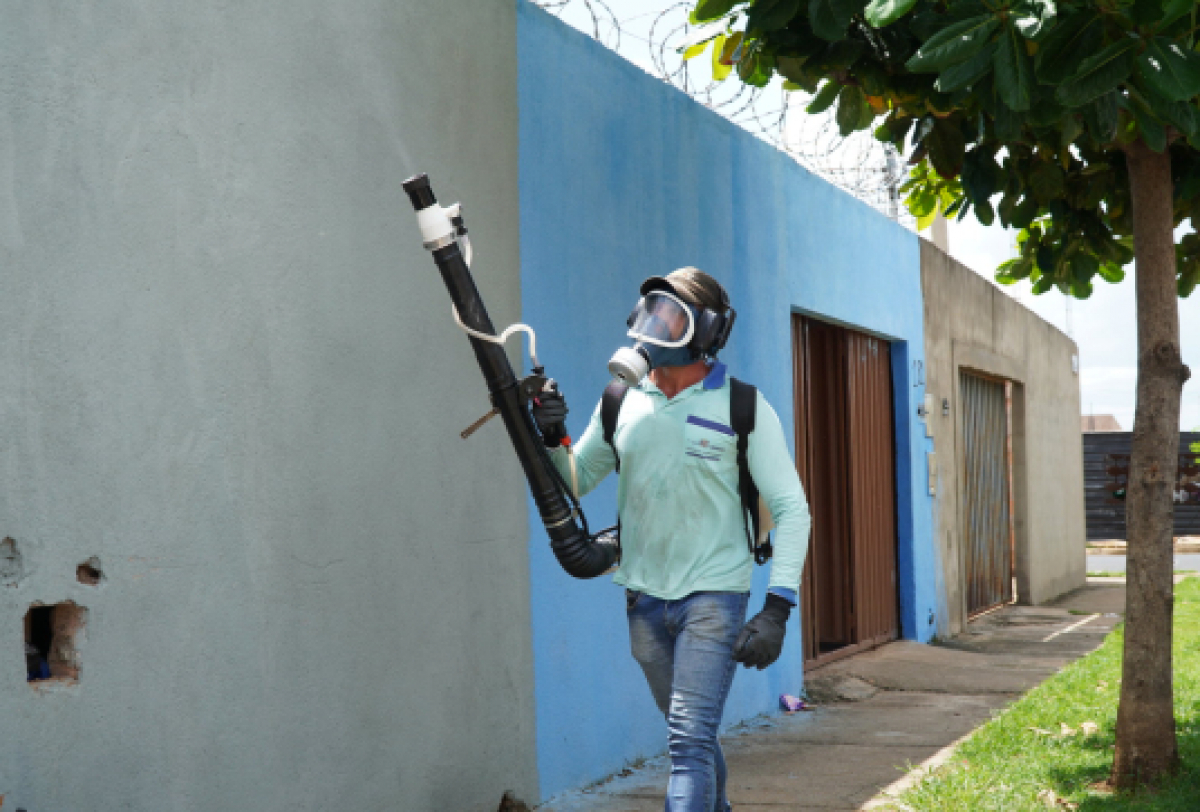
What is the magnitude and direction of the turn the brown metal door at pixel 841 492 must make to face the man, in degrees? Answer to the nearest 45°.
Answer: approximately 45° to its right

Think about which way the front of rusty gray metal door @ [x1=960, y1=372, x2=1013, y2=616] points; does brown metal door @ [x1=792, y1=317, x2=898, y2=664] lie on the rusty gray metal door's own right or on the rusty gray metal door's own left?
on the rusty gray metal door's own right

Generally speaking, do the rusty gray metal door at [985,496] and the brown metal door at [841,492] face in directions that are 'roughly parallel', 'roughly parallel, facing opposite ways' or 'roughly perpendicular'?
roughly parallel

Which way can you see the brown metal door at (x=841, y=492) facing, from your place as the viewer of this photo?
facing the viewer and to the right of the viewer

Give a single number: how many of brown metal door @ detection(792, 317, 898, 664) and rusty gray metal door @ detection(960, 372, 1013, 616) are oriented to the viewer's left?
0

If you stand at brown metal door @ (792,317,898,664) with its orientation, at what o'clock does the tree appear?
The tree is roughly at 1 o'clock from the brown metal door.

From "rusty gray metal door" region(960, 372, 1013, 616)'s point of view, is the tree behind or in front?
in front

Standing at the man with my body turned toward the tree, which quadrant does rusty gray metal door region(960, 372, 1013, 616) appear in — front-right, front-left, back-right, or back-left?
front-left

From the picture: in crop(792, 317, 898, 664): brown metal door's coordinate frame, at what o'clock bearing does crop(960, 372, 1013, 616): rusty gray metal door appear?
crop(960, 372, 1013, 616): rusty gray metal door is roughly at 8 o'clock from crop(792, 317, 898, 664): brown metal door.

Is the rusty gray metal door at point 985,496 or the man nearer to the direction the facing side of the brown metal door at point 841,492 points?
the man
